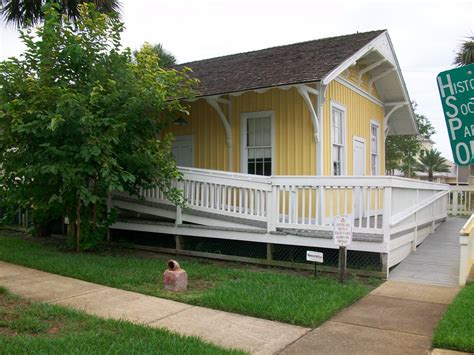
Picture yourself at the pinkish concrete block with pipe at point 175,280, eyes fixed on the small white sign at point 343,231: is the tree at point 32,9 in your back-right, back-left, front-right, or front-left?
back-left

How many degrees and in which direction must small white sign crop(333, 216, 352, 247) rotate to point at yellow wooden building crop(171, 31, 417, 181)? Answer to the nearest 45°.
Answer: approximately 180°

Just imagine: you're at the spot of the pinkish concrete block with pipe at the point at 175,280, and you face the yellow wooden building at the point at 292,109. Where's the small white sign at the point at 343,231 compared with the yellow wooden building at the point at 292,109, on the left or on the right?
right

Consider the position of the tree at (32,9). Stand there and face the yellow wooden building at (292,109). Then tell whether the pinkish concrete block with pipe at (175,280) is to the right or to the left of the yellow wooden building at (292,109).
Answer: right

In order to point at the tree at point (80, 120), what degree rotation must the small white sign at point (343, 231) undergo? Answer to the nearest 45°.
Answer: approximately 90° to its right

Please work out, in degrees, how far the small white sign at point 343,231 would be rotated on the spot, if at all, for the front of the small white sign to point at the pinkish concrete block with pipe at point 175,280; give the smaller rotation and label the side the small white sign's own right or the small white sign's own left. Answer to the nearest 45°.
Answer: approximately 90° to the small white sign's own right

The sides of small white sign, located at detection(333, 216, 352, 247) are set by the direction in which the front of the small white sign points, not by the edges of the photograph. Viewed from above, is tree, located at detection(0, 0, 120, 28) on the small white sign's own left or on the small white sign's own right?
on the small white sign's own right
